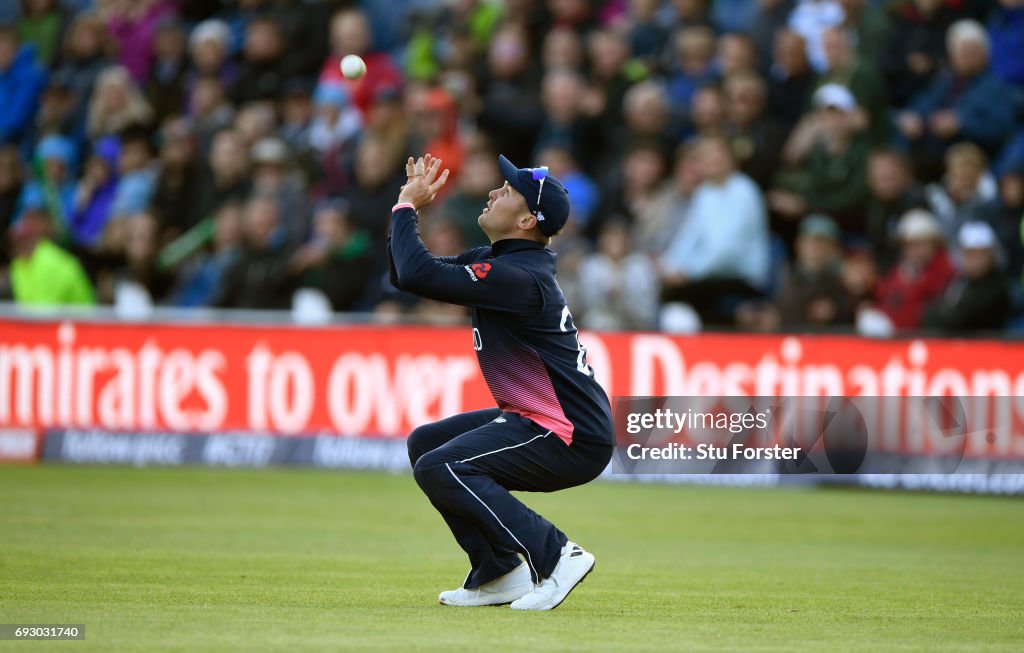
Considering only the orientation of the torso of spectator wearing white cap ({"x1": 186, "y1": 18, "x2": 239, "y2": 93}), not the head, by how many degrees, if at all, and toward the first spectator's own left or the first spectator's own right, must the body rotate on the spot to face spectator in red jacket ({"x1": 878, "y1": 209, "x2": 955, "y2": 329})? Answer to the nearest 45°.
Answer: approximately 45° to the first spectator's own left

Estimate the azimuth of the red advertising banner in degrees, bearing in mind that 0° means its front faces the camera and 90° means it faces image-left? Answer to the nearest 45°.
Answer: approximately 0°

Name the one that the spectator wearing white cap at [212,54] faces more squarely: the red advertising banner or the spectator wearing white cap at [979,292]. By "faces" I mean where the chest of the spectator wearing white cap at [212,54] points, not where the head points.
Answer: the red advertising banner

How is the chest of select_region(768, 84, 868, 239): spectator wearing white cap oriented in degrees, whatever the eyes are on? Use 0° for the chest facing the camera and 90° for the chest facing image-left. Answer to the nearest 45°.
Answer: approximately 45°
